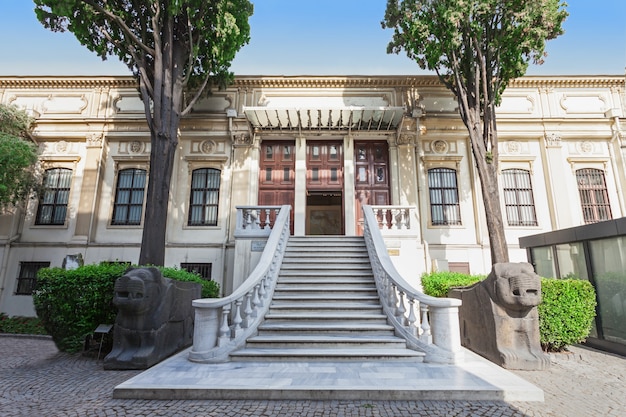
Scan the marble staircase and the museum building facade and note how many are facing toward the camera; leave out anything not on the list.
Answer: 2

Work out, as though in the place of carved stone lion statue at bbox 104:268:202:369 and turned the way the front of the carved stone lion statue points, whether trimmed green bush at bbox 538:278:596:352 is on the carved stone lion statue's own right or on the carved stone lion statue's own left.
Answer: on the carved stone lion statue's own left

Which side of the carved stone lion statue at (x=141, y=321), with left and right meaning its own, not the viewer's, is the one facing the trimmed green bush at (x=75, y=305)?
right

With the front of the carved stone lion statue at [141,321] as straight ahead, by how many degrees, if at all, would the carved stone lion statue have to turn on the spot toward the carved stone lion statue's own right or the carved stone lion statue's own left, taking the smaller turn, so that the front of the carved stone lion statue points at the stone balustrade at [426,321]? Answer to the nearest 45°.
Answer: approximately 90° to the carved stone lion statue's own left

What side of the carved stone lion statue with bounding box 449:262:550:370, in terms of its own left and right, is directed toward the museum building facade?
back

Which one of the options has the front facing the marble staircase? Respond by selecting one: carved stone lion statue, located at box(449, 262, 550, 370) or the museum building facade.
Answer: the museum building facade

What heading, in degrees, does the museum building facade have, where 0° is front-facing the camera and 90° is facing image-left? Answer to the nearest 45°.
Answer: approximately 0°

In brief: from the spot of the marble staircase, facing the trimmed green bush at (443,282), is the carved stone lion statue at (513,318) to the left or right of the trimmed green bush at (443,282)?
right

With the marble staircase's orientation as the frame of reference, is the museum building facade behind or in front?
behind

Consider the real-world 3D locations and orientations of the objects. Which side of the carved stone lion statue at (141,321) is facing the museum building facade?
back

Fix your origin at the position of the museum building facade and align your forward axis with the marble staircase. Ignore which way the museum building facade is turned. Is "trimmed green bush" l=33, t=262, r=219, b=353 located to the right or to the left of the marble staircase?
right

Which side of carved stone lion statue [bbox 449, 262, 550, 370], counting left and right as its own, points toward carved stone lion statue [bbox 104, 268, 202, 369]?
right
